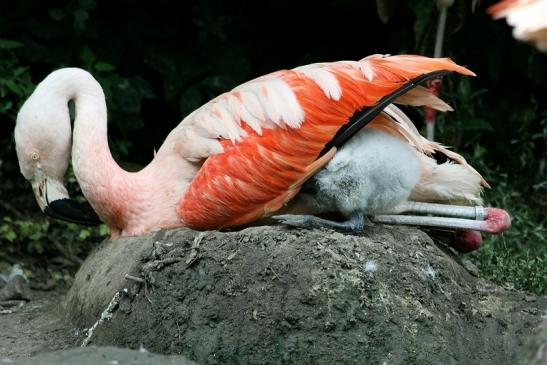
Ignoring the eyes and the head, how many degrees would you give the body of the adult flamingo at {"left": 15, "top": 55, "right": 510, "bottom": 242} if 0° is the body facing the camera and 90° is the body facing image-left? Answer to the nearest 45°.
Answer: approximately 90°

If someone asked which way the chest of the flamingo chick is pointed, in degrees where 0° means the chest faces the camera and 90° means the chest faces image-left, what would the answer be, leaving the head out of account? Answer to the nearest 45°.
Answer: approximately 90°
